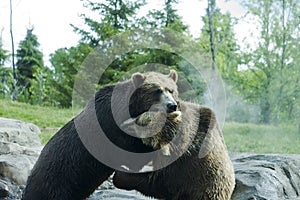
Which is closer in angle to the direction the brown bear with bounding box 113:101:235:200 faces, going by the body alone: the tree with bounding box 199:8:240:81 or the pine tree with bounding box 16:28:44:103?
the pine tree

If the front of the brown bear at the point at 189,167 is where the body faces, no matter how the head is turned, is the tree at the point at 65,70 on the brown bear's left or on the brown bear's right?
on the brown bear's right

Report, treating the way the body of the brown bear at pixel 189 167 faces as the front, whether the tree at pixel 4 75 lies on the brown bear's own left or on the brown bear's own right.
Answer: on the brown bear's own right

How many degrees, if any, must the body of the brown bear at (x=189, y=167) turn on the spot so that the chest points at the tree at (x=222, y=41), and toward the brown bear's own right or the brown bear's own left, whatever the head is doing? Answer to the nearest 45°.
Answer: approximately 90° to the brown bear's own right

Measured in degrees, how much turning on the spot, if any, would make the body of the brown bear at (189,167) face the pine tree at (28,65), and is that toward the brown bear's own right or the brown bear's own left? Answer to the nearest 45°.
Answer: approximately 45° to the brown bear's own right

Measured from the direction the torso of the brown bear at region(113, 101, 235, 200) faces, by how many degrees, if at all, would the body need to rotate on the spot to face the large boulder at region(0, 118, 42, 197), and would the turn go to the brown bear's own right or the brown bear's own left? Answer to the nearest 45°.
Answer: approximately 45° to the brown bear's own right

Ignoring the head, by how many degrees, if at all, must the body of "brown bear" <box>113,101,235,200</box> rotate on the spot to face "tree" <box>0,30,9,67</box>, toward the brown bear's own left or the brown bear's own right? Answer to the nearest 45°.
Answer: approximately 45° to the brown bear's own right

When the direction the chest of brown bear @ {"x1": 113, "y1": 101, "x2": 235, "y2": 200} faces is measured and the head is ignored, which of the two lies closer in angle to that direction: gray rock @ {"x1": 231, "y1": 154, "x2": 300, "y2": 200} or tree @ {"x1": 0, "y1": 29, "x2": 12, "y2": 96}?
the tree

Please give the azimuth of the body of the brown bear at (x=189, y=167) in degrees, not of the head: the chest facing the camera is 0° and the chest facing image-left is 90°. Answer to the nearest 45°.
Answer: approximately 90°
